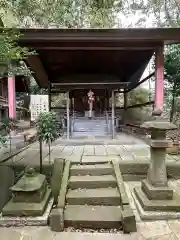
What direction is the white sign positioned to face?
toward the camera

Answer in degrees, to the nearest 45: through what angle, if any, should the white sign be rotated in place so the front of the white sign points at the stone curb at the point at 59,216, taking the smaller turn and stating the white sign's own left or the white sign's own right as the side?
0° — it already faces it

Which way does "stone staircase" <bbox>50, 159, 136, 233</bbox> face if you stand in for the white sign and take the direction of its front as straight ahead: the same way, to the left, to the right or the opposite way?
the same way

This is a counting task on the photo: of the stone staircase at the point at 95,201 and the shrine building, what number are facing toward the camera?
2

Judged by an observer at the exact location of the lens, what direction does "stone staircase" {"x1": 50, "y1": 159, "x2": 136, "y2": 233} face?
facing the viewer

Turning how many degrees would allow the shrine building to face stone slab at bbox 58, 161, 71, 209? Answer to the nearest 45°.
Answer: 0° — it already faces it

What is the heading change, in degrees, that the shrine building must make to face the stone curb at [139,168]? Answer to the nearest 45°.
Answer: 0° — it already faces it

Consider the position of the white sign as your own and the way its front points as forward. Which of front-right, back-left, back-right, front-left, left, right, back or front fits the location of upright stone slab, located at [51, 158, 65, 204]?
front

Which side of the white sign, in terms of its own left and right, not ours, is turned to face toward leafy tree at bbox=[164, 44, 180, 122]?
left

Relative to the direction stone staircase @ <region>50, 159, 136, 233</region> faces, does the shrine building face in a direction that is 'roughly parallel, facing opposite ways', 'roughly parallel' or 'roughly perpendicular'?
roughly parallel

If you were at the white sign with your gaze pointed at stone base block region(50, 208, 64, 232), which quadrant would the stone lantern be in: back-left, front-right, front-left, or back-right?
front-left

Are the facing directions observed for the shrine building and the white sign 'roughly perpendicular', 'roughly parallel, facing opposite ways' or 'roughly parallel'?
roughly parallel

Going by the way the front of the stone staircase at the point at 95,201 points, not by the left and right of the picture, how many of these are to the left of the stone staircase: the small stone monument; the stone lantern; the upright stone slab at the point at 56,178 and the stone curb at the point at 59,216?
1
